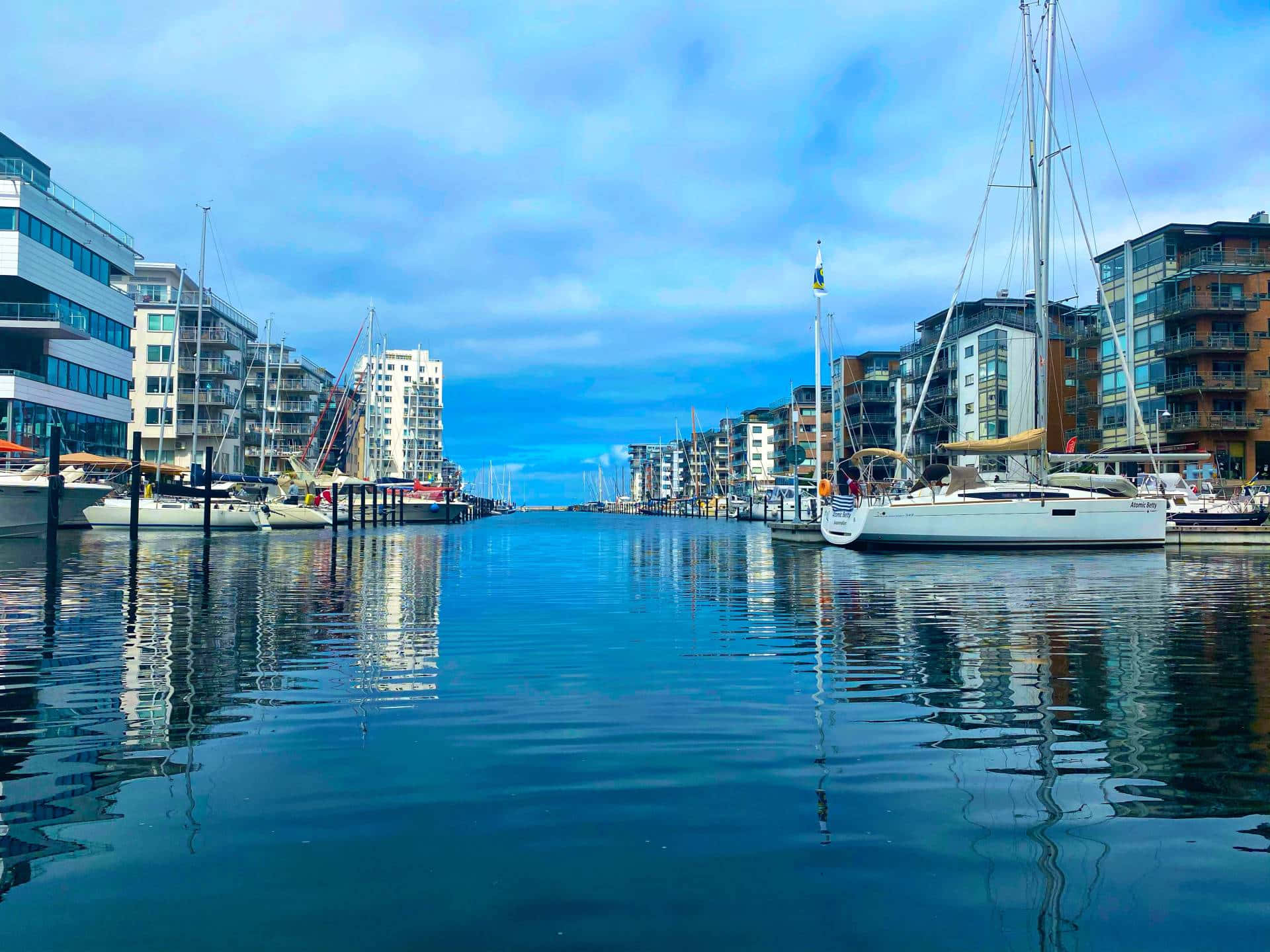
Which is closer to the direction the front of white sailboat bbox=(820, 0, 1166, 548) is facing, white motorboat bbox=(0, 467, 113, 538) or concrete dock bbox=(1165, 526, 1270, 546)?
the concrete dock

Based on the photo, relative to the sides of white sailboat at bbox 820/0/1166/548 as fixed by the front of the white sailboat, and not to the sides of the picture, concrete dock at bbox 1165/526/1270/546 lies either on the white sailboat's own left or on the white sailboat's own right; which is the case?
on the white sailboat's own left

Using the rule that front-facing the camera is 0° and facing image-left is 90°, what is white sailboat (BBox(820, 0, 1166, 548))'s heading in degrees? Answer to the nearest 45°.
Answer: approximately 270°

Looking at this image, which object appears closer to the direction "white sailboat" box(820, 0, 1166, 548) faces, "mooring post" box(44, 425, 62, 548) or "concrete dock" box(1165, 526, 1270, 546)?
the concrete dock

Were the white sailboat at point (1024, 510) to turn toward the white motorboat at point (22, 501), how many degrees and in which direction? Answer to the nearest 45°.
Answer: approximately 180°

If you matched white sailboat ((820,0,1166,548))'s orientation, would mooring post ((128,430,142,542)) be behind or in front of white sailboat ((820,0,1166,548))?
behind
